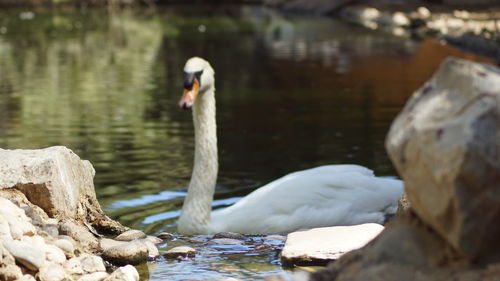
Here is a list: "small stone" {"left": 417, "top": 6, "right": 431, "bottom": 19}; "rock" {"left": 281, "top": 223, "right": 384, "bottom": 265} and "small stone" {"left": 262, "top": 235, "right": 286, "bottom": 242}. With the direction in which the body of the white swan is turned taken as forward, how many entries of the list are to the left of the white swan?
2

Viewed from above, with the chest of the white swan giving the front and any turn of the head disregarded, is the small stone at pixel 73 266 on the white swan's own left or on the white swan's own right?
on the white swan's own left

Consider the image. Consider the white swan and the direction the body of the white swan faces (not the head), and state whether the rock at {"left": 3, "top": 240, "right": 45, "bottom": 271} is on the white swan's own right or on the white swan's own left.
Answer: on the white swan's own left

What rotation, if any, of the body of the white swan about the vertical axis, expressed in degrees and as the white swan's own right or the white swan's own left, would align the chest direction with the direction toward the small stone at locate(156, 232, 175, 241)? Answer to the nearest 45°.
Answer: approximately 45° to the white swan's own left

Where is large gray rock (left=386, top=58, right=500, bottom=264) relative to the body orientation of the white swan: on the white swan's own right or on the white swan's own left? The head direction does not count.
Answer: on the white swan's own left

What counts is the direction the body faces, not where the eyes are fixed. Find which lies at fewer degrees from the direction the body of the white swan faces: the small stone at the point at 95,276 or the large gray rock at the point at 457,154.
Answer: the small stone

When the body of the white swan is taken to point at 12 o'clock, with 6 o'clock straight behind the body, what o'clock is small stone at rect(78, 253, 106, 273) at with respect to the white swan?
The small stone is roughly at 10 o'clock from the white swan.

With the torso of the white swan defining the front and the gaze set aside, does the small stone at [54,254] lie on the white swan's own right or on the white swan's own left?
on the white swan's own left

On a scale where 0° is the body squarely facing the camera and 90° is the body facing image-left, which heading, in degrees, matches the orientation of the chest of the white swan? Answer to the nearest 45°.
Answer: approximately 90°

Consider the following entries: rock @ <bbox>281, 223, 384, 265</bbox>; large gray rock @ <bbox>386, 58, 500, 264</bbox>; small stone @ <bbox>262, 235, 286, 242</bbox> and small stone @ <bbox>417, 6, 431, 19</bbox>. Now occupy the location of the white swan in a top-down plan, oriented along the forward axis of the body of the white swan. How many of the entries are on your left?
3
